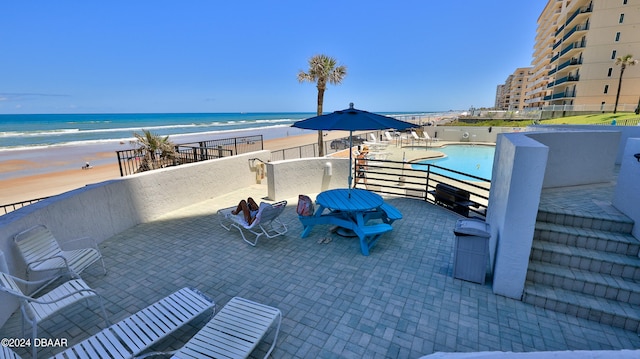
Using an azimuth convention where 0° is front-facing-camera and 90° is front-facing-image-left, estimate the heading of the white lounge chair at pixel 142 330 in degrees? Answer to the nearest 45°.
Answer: approximately 225°

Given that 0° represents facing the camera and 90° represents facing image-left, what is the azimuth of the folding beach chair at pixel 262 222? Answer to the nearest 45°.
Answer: approximately 135°

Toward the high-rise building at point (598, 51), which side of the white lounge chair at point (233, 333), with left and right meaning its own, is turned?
front

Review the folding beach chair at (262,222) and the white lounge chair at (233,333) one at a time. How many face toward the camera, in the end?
0

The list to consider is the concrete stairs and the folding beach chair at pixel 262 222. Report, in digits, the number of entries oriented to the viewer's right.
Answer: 0

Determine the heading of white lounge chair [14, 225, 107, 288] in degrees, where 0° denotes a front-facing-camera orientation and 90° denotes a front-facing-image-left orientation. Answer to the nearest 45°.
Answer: approximately 315°

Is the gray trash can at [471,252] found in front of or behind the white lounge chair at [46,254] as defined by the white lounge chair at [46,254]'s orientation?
in front

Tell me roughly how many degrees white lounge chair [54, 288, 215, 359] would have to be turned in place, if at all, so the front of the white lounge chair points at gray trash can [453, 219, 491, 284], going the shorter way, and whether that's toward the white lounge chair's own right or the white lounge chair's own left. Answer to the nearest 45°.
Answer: approximately 45° to the white lounge chair's own right

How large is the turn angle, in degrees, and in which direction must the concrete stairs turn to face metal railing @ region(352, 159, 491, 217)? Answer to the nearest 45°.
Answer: approximately 90° to its right

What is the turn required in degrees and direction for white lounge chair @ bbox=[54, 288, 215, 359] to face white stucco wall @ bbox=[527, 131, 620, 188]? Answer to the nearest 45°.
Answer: approximately 45° to its right
